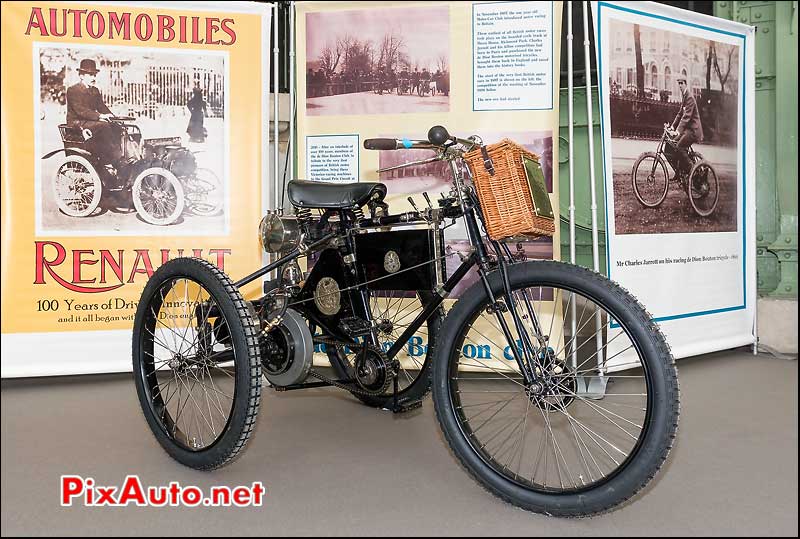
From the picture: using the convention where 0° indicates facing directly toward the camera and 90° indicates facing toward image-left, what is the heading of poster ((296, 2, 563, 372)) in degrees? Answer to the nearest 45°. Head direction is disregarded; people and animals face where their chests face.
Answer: approximately 0°

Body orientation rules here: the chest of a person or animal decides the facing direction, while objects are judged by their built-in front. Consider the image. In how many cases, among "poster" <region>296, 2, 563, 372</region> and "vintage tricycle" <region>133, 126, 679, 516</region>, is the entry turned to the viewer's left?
0

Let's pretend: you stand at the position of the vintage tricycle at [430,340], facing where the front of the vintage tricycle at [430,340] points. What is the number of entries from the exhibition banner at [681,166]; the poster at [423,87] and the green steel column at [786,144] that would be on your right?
0

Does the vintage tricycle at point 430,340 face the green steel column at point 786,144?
no

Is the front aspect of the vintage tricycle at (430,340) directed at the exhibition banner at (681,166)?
no

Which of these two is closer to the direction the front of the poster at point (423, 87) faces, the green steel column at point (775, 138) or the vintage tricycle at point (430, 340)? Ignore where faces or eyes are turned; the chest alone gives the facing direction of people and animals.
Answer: the vintage tricycle

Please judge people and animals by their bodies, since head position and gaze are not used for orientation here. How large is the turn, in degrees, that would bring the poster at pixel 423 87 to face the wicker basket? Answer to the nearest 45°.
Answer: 0° — it already faces it

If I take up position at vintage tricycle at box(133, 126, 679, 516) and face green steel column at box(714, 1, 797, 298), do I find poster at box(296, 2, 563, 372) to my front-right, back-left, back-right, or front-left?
front-left

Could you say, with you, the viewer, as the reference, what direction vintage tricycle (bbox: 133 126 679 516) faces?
facing the viewer and to the right of the viewer

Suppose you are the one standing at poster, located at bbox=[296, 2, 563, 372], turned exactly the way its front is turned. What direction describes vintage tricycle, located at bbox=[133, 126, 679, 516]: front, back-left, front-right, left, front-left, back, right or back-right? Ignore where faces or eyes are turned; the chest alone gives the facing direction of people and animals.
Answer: front

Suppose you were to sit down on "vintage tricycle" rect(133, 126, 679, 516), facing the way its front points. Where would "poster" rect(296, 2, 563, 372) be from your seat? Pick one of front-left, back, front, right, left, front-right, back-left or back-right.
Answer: back-left

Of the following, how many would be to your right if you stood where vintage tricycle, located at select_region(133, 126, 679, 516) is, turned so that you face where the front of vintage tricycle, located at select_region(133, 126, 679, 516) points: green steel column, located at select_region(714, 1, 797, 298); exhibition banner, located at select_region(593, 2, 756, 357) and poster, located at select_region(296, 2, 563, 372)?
0
